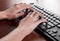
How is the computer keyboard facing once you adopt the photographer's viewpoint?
facing the viewer and to the left of the viewer
